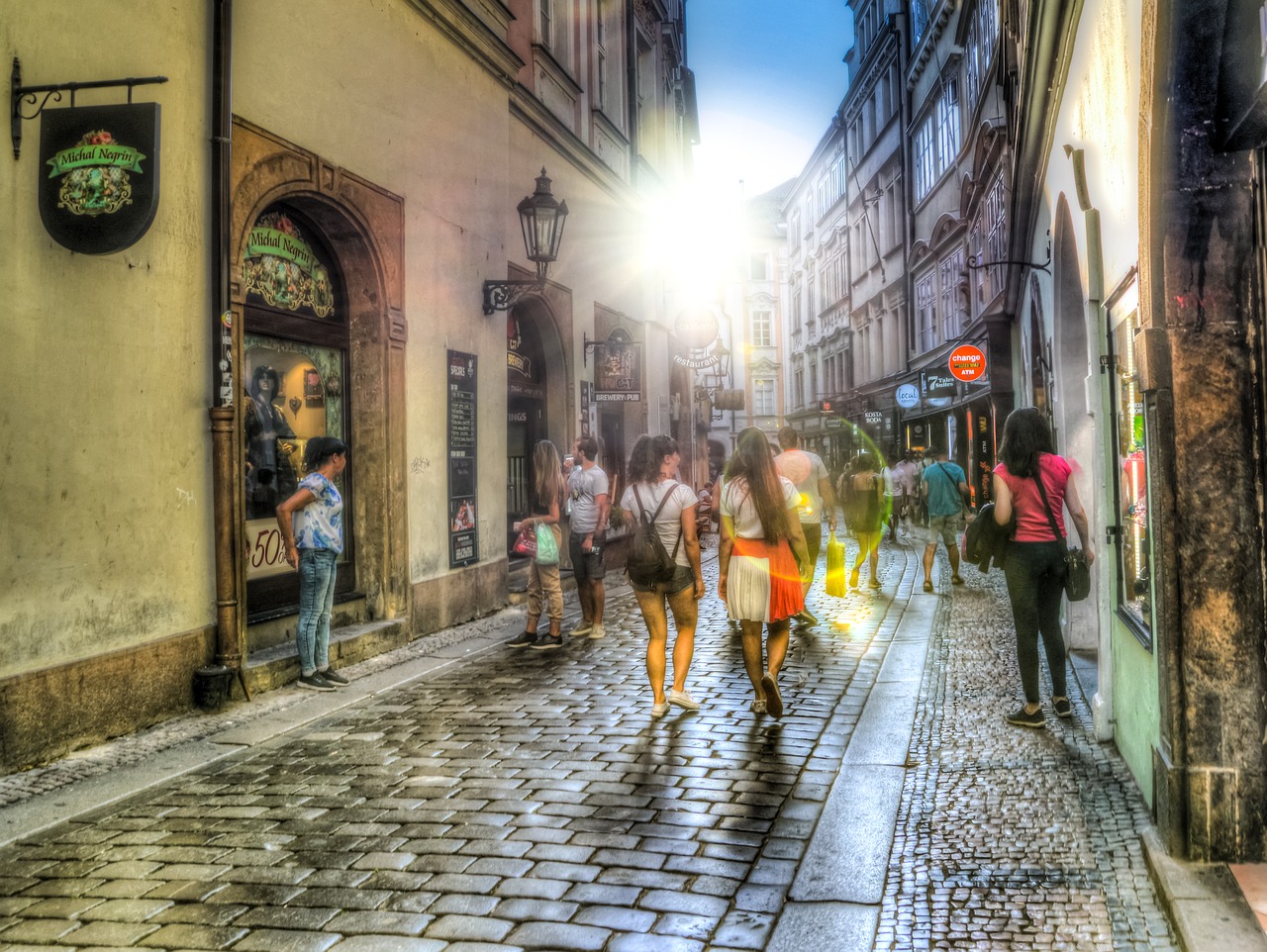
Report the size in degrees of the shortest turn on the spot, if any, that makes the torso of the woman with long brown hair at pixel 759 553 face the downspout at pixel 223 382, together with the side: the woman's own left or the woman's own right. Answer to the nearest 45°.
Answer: approximately 90° to the woman's own left

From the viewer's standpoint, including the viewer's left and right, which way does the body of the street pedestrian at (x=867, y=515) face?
facing away from the viewer

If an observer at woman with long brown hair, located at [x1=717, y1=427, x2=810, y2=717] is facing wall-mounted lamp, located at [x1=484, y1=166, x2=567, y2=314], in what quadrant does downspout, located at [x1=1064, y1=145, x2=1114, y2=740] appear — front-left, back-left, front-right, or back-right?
back-right

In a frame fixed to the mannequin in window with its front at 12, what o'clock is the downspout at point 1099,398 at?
The downspout is roughly at 12 o'clock from the mannequin in window.

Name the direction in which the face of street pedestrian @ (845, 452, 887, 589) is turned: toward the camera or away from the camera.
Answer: away from the camera

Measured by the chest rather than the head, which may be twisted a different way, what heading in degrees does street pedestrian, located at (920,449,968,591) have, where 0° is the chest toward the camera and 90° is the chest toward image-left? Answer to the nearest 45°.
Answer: approximately 180°

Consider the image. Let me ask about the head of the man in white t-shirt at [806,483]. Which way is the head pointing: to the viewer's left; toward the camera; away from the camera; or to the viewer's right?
away from the camera

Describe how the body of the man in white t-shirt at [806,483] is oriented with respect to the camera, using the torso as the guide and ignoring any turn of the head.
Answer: away from the camera

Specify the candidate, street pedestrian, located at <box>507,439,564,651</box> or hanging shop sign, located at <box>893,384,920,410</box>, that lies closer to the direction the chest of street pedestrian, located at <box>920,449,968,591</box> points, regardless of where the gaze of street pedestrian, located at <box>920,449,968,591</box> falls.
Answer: the hanging shop sign
